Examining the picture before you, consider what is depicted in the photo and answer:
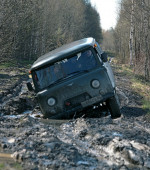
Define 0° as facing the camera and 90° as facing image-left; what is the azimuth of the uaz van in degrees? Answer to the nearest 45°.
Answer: approximately 0°
